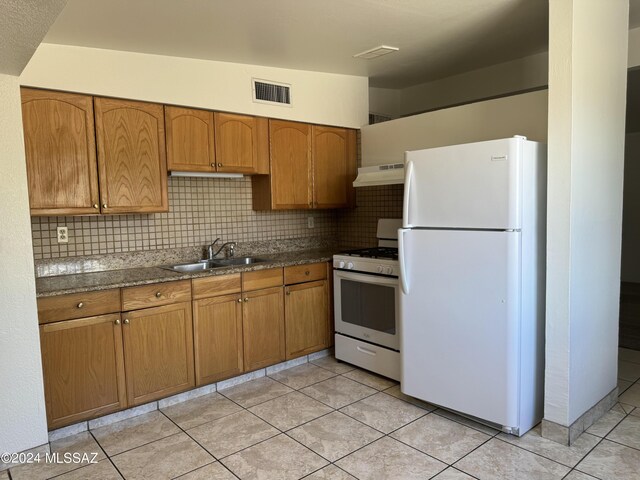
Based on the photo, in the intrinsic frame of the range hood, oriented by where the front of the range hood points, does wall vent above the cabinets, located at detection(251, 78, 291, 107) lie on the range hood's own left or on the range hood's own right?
on the range hood's own right

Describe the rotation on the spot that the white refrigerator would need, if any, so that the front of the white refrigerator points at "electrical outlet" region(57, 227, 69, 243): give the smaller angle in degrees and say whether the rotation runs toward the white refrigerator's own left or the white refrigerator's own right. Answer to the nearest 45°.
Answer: approximately 45° to the white refrigerator's own right

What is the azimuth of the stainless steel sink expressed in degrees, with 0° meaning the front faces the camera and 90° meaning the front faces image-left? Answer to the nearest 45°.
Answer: approximately 315°

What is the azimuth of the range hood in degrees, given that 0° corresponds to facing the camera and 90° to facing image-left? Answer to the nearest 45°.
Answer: approximately 45°

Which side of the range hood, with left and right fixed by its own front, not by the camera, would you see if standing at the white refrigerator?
left

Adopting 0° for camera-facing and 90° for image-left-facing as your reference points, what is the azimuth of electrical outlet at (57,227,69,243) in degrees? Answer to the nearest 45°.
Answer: approximately 0°
